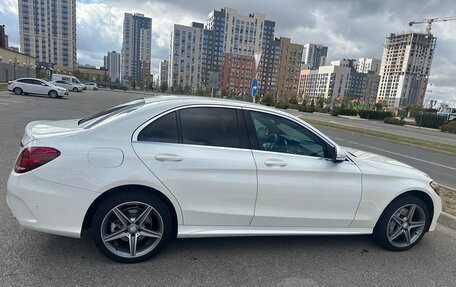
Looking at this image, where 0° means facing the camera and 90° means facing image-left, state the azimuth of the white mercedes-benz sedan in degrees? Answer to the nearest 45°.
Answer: approximately 270°

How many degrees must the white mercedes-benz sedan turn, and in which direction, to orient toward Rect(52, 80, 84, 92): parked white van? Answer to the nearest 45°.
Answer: approximately 135° to its left

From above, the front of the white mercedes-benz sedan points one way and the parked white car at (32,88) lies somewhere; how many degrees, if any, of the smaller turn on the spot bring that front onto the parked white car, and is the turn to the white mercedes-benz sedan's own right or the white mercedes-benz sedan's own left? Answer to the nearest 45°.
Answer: approximately 135° to the white mercedes-benz sedan's own left

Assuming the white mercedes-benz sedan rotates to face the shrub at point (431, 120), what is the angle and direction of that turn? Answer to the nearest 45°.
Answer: approximately 45° to its left

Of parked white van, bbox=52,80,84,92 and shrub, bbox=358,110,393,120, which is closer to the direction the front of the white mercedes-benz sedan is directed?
the shrub

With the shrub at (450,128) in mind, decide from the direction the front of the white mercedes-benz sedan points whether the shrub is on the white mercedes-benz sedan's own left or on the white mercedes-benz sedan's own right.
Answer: on the white mercedes-benz sedan's own left

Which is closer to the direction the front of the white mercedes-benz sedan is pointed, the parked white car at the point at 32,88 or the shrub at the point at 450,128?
the shrub
